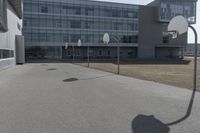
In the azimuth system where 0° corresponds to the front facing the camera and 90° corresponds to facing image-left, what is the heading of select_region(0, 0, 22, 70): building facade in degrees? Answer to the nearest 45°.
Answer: approximately 315°

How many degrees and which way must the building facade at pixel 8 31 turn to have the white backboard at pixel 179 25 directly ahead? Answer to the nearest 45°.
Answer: approximately 45° to its right
